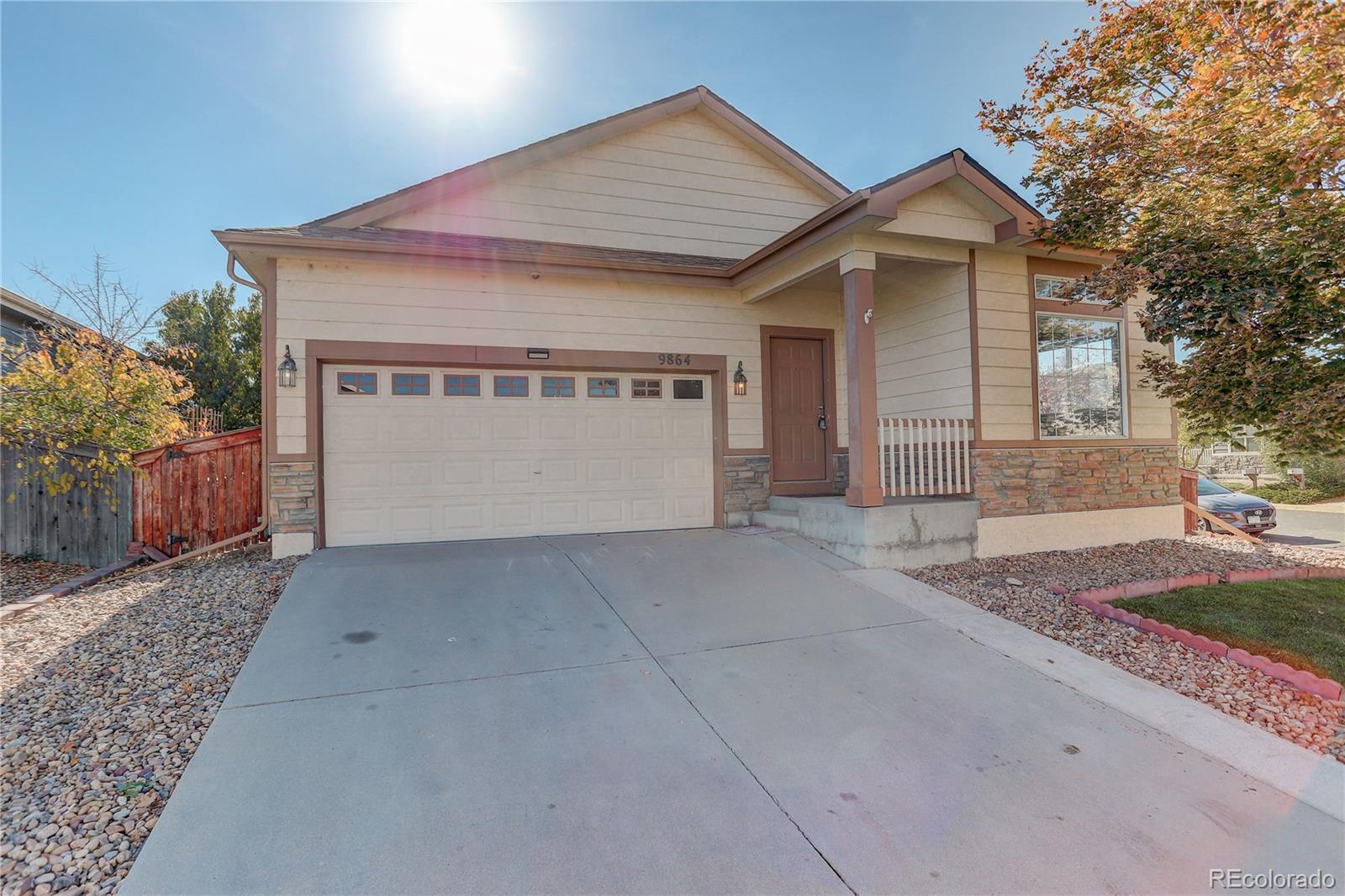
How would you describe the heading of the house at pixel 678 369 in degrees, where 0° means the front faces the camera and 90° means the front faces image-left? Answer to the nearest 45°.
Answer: approximately 0°

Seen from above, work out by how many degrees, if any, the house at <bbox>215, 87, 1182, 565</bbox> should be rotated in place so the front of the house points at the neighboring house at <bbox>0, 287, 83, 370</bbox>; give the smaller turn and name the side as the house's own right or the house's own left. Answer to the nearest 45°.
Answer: approximately 90° to the house's own right

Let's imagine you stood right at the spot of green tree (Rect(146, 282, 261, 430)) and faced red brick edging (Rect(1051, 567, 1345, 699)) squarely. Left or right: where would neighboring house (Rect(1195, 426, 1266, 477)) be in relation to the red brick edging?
left

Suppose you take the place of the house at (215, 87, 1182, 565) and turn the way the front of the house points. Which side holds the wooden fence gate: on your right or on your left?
on your right

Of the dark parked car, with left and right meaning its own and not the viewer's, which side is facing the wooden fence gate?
right

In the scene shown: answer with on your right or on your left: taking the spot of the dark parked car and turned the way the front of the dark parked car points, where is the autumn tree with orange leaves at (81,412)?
on your right

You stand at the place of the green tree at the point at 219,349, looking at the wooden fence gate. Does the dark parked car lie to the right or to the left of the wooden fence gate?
left

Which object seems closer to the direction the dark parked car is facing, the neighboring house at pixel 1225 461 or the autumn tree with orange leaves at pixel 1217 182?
the autumn tree with orange leaves

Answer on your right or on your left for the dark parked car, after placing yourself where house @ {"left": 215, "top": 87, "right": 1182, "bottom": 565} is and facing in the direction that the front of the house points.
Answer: on your left

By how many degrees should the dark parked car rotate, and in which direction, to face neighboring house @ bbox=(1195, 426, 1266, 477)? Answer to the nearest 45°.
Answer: approximately 135° to its left

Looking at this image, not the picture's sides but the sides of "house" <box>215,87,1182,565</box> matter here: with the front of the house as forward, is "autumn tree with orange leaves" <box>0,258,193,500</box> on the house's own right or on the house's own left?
on the house's own right
